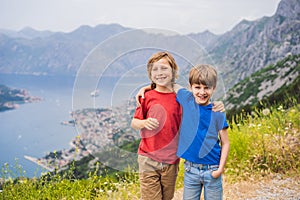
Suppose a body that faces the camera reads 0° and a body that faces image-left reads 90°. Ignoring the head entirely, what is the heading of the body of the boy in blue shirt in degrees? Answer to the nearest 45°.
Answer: approximately 0°

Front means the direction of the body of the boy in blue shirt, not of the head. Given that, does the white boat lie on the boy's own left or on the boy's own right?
on the boy's own right
